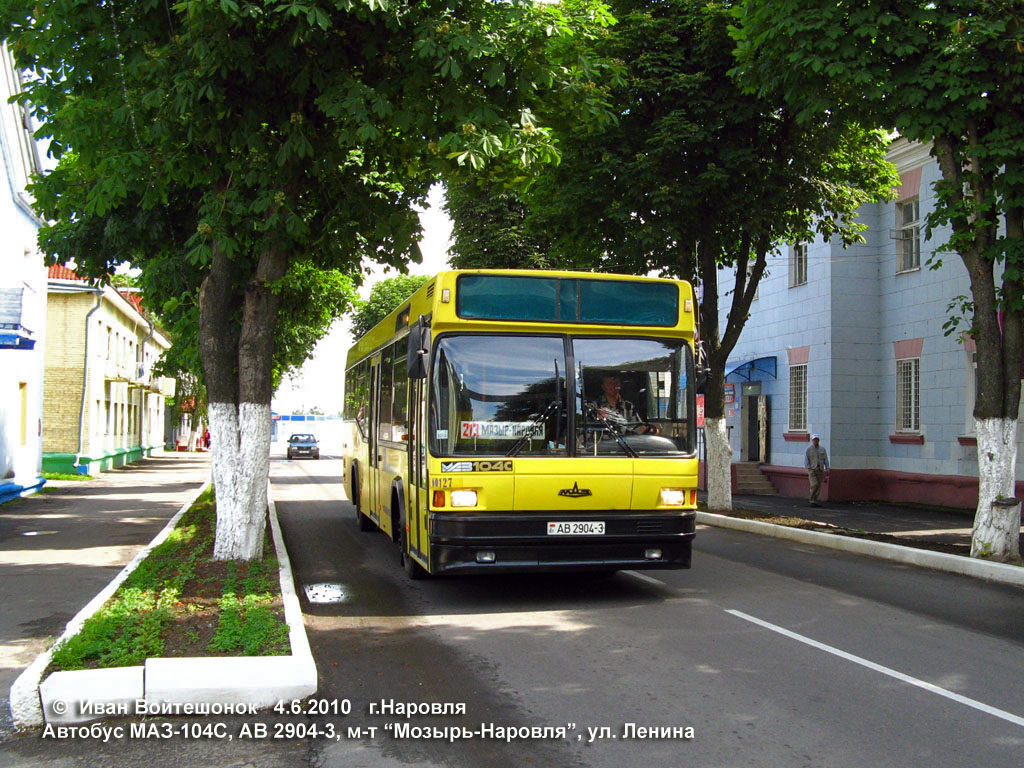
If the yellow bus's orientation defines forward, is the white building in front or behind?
behind

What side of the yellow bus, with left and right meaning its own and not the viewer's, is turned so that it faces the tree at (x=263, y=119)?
right

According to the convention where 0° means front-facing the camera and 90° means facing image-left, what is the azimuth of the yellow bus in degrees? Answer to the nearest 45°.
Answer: approximately 0°
